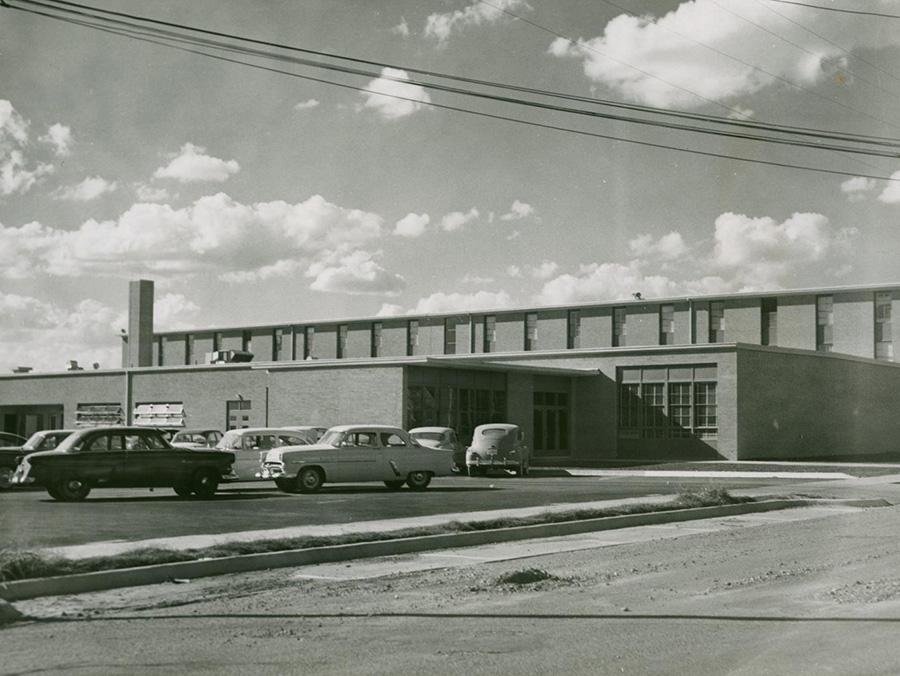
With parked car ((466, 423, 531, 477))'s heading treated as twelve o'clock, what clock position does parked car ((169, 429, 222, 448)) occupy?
parked car ((169, 429, 222, 448)) is roughly at 8 o'clock from parked car ((466, 423, 531, 477)).

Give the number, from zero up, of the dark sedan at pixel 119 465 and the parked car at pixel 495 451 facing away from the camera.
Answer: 1

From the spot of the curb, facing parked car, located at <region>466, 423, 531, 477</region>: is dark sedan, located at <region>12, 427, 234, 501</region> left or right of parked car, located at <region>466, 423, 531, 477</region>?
left

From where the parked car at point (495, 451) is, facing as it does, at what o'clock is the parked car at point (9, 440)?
the parked car at point (9, 440) is roughly at 8 o'clock from the parked car at point (495, 451).

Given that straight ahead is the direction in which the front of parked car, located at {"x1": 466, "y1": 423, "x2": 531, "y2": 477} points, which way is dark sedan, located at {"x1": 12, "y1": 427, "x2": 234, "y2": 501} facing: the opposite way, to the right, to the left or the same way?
to the right

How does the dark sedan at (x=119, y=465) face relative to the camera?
to the viewer's right

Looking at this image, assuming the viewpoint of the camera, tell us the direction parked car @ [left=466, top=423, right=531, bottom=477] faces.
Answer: facing away from the viewer

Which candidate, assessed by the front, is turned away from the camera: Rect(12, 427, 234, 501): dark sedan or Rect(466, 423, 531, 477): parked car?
the parked car
